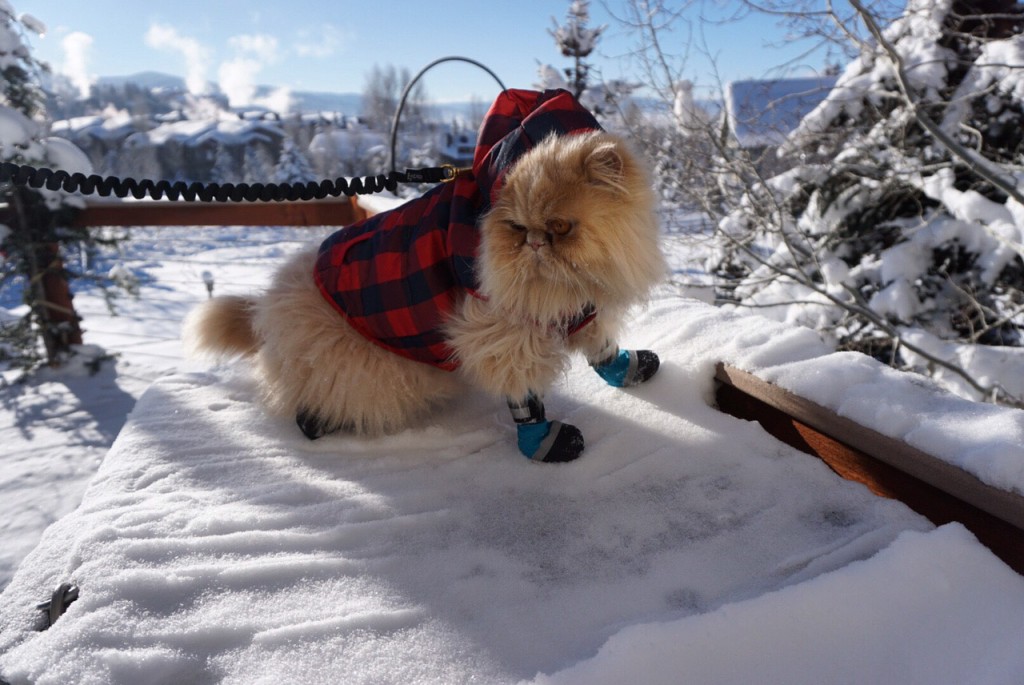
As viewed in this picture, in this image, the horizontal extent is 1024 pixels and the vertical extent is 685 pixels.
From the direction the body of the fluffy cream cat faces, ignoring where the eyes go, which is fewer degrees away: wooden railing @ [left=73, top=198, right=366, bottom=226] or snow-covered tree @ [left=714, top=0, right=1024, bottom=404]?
the snow-covered tree

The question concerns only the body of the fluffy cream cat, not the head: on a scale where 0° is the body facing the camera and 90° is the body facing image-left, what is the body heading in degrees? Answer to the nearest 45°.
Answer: approximately 270°

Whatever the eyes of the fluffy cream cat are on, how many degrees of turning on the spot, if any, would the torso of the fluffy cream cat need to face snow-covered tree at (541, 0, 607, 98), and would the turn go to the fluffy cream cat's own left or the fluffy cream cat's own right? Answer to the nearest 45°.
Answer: approximately 90° to the fluffy cream cat's own left

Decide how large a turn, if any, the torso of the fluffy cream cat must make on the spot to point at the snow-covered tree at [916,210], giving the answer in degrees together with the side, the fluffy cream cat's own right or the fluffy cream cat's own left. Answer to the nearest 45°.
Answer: approximately 45° to the fluffy cream cat's own left

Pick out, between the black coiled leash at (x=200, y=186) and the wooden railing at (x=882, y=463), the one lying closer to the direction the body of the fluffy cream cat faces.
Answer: the wooden railing

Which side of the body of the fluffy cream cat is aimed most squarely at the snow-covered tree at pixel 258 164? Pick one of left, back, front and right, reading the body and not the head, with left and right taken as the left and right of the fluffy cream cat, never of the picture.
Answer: left

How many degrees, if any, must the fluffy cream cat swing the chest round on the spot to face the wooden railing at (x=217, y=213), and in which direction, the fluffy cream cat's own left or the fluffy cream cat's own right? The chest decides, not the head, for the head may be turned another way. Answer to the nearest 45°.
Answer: approximately 135° to the fluffy cream cat's own left

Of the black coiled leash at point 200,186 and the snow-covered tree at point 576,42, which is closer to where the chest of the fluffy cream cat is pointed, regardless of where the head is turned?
the snow-covered tree

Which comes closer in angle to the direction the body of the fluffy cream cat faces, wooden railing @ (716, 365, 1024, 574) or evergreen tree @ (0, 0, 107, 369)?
the wooden railing
